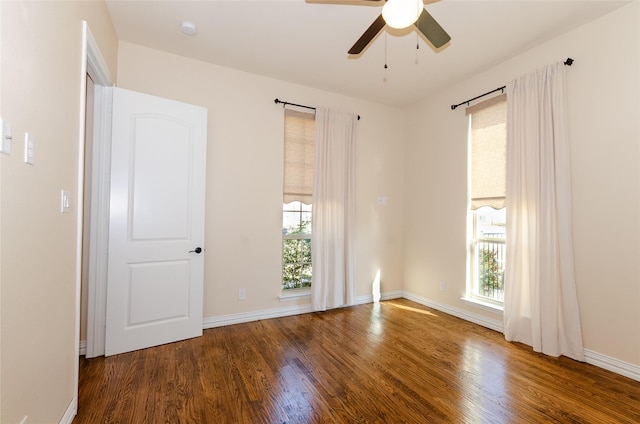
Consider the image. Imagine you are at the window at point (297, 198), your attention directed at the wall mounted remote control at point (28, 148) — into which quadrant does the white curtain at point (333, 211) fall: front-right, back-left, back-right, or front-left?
back-left

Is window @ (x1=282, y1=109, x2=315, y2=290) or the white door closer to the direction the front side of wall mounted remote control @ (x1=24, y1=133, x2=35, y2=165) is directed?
the window

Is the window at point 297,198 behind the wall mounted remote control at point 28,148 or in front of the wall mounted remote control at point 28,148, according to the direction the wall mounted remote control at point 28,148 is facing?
in front

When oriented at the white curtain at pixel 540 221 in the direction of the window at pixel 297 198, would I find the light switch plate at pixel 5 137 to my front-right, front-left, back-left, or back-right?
front-left

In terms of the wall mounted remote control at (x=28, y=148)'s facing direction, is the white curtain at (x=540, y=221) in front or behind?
in front

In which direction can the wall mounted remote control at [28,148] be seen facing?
to the viewer's right

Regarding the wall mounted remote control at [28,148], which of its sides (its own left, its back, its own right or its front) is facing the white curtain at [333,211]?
front
